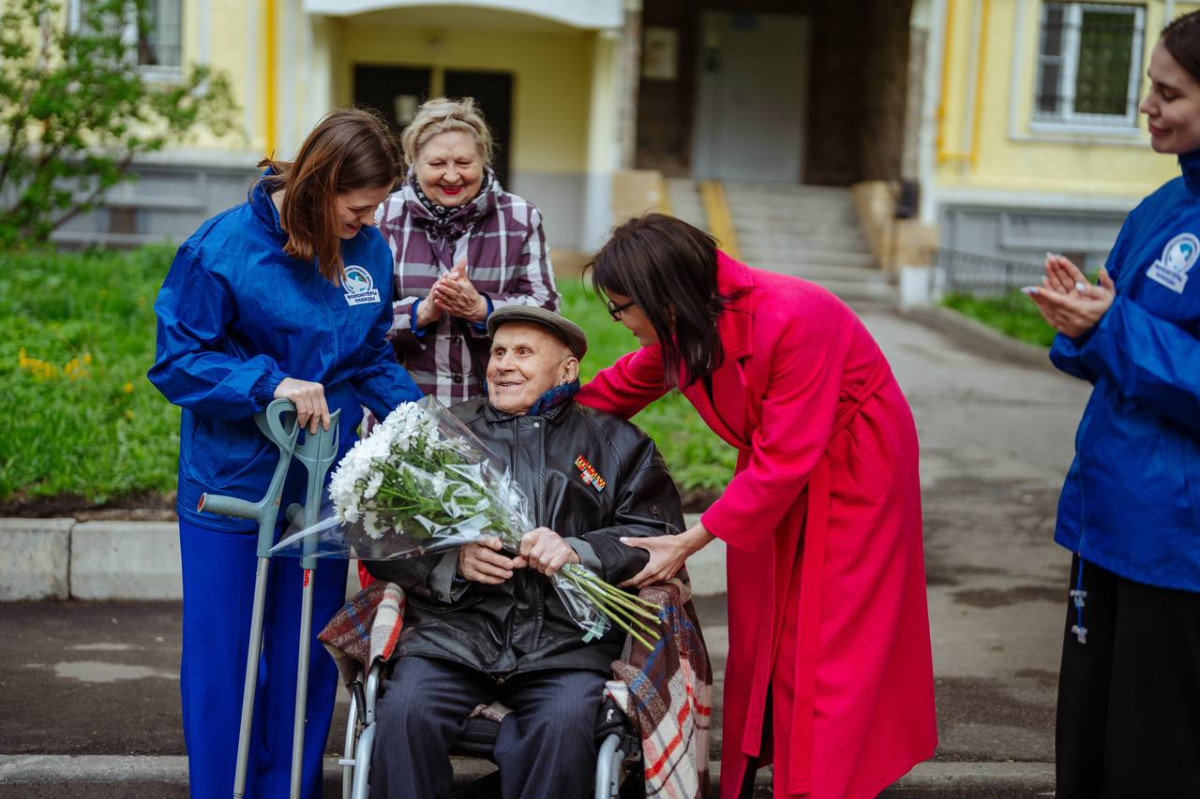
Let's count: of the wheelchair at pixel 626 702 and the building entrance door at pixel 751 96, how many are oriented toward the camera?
2

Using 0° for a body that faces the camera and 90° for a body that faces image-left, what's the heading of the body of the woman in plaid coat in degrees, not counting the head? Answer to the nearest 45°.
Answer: approximately 0°

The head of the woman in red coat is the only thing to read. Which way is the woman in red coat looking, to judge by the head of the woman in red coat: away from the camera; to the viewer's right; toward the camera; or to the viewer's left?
to the viewer's left

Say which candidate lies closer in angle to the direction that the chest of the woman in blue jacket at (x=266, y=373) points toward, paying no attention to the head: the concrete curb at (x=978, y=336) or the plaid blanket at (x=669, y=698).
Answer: the plaid blanket

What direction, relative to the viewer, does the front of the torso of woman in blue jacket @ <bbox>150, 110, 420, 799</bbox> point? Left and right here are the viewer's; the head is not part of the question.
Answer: facing the viewer and to the right of the viewer

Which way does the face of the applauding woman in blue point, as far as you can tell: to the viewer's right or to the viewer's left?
to the viewer's left

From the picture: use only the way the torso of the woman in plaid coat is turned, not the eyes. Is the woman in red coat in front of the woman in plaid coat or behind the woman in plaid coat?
in front
